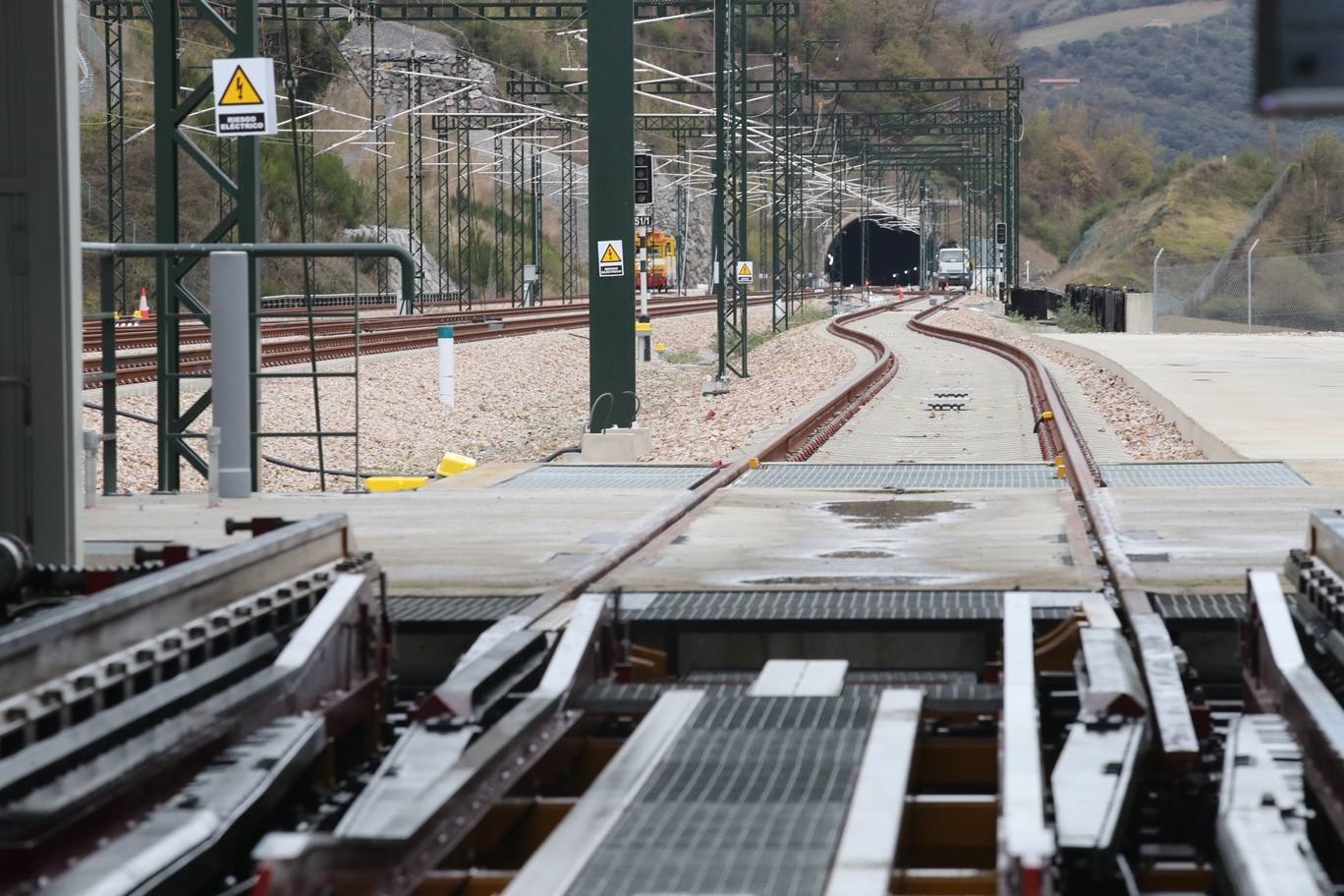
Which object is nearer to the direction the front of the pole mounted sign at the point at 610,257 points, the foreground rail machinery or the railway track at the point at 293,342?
the foreground rail machinery

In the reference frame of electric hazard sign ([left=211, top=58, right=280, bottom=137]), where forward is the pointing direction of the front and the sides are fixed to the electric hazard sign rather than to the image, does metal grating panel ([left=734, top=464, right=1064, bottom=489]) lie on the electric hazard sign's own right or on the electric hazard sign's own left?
on the electric hazard sign's own left

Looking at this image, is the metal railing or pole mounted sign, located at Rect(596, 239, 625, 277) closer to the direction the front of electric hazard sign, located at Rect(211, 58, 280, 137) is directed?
the metal railing

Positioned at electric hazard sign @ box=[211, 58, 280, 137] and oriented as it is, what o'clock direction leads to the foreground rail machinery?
The foreground rail machinery is roughly at 12 o'clock from the electric hazard sign.

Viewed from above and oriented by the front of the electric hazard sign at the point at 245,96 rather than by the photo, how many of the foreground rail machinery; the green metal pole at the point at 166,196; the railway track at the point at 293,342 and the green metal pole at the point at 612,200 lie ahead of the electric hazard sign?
1

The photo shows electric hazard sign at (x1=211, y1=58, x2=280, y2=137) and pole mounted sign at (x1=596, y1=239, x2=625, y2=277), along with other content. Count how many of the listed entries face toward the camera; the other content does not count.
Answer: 2

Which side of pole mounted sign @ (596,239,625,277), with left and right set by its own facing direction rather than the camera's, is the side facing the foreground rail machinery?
front

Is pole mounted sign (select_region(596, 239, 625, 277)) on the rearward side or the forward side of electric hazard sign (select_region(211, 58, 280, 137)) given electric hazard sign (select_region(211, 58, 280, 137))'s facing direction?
on the rearward side

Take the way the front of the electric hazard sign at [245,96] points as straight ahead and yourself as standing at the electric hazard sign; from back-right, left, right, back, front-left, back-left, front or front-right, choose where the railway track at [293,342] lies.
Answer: back

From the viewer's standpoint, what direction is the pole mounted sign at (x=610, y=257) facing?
toward the camera

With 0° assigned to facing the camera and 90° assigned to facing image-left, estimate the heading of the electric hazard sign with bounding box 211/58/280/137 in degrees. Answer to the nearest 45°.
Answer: approximately 0°

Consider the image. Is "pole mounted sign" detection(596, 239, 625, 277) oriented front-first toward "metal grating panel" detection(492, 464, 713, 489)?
yes

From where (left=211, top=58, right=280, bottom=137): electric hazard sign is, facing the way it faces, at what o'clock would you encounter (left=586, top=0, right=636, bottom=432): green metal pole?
The green metal pole is roughly at 7 o'clock from the electric hazard sign.
